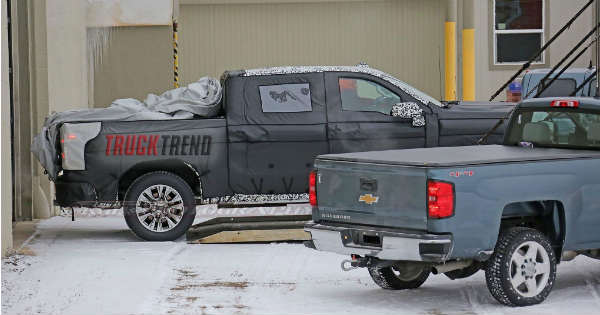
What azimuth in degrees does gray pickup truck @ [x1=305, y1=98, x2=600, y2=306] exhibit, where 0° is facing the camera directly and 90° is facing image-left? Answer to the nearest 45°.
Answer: approximately 225°

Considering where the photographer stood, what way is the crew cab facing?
facing to the right of the viewer

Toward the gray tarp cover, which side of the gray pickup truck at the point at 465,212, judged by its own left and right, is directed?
left

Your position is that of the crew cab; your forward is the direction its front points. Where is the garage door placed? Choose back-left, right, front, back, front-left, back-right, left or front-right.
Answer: left

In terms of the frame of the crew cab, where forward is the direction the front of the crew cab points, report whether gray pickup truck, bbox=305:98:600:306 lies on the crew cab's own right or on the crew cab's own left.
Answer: on the crew cab's own right

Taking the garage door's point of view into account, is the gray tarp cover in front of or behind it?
in front

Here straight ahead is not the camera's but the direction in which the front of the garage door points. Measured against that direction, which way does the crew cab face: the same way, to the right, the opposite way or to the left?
to the left

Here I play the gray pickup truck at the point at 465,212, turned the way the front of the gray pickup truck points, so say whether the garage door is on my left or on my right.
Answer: on my left

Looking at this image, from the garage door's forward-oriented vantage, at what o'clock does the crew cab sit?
The crew cab is roughly at 12 o'clock from the garage door.

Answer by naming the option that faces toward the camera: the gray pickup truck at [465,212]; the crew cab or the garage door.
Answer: the garage door

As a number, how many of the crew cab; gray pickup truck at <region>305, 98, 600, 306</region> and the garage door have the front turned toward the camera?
1
